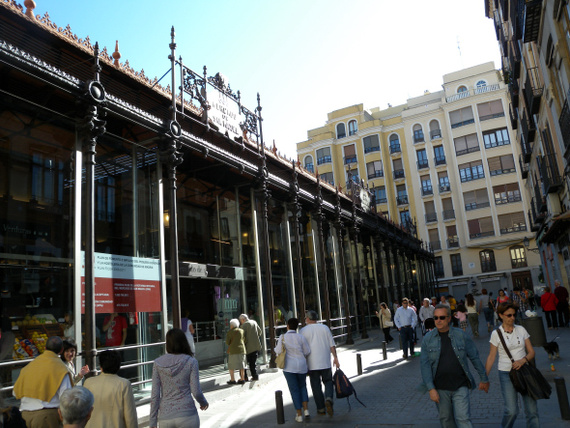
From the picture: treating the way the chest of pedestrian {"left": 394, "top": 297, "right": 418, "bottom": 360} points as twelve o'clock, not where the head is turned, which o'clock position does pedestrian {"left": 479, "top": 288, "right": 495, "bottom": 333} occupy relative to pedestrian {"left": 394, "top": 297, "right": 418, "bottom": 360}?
pedestrian {"left": 479, "top": 288, "right": 495, "bottom": 333} is roughly at 7 o'clock from pedestrian {"left": 394, "top": 297, "right": 418, "bottom": 360}.

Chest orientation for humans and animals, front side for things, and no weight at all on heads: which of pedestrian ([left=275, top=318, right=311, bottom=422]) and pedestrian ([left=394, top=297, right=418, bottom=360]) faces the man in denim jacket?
pedestrian ([left=394, top=297, right=418, bottom=360])

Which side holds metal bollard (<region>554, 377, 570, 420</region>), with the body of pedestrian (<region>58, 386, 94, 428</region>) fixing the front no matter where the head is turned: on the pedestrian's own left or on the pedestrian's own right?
on the pedestrian's own right

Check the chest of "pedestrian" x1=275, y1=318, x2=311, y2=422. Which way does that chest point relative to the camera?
away from the camera

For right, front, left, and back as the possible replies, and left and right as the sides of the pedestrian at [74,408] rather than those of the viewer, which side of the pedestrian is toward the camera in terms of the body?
back

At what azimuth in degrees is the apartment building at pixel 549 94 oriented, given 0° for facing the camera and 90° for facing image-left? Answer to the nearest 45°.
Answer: approximately 90°

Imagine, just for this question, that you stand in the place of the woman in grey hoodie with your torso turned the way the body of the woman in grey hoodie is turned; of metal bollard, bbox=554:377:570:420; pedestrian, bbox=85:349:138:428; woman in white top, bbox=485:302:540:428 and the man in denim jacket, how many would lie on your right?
3

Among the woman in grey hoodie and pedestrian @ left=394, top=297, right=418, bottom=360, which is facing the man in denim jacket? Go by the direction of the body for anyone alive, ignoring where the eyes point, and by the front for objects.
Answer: the pedestrian

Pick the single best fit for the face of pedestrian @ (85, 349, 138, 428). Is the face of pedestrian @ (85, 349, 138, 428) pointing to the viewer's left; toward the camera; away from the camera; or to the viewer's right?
away from the camera

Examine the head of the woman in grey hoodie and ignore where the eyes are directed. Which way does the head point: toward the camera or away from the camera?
away from the camera

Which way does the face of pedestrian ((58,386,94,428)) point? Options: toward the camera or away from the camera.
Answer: away from the camera
